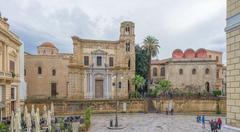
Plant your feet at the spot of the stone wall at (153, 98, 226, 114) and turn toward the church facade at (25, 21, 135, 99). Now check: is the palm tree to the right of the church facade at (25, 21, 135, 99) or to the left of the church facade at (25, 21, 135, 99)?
right

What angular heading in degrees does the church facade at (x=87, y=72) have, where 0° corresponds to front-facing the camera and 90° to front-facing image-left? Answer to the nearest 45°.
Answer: approximately 0°

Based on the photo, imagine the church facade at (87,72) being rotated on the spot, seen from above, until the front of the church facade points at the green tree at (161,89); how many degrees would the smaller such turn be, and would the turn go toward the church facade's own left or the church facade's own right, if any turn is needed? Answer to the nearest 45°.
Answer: approximately 90° to the church facade's own left
